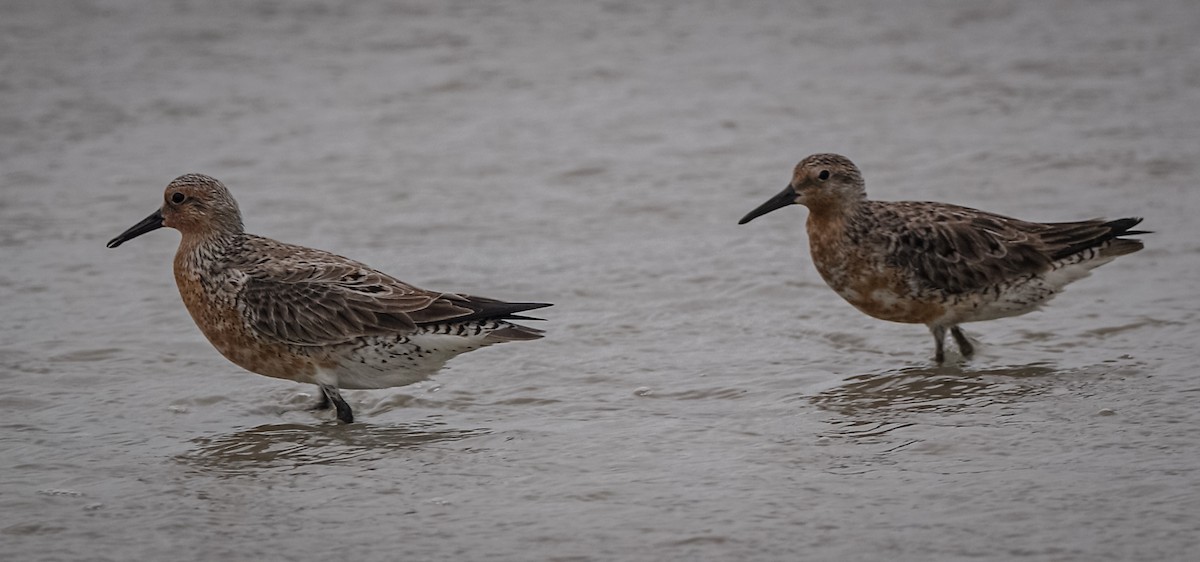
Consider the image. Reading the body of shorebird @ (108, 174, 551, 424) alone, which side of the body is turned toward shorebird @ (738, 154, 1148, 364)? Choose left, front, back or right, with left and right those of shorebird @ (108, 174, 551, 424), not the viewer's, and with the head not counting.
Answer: back

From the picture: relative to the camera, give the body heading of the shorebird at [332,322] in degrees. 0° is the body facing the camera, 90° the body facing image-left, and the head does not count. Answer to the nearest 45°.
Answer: approximately 90°

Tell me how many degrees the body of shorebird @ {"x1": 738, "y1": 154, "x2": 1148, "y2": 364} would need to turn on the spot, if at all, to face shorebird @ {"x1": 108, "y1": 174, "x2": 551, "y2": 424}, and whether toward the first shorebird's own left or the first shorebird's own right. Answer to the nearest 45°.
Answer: approximately 45° to the first shorebird's own left

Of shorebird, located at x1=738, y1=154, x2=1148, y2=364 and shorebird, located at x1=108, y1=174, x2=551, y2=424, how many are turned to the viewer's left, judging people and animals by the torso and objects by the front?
2

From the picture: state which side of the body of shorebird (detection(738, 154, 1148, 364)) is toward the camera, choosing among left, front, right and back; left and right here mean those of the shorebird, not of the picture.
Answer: left
